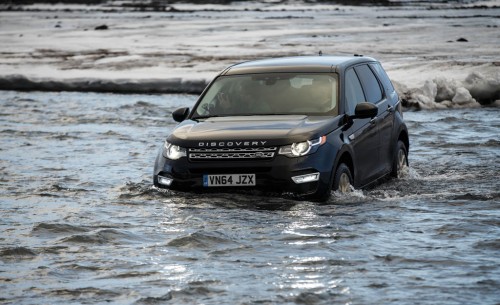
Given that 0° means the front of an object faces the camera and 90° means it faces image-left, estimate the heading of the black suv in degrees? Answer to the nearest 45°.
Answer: approximately 45°
